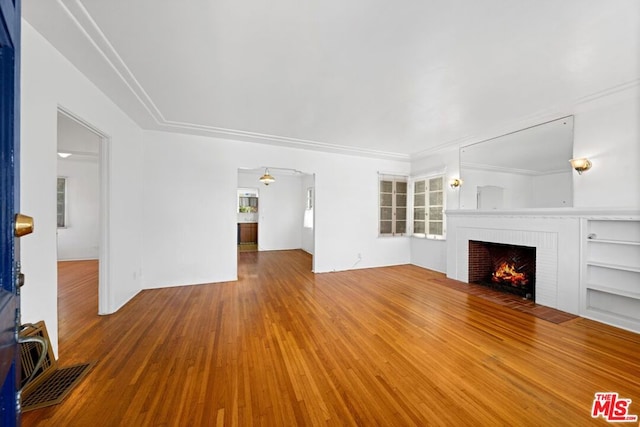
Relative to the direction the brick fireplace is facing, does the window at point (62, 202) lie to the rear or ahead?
ahead

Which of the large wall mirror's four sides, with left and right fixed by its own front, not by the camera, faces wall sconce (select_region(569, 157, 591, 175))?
left

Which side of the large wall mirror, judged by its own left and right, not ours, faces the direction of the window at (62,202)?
front

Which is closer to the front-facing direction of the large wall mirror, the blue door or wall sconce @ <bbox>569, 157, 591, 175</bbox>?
the blue door

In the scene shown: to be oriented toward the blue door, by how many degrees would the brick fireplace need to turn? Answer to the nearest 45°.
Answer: approximately 45° to its left

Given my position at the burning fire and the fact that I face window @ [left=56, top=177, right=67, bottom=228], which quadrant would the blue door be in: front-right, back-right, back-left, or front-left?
front-left

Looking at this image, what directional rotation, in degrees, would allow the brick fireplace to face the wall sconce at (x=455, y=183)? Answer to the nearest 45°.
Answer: approximately 90° to its right

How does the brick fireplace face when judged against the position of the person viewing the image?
facing the viewer and to the left of the viewer

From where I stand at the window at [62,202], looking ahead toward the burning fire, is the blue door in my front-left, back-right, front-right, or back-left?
front-right
